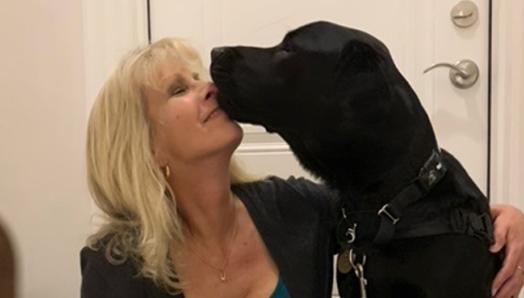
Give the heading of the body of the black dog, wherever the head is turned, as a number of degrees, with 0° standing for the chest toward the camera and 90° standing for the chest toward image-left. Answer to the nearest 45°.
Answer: approximately 90°

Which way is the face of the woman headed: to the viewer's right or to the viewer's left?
to the viewer's right

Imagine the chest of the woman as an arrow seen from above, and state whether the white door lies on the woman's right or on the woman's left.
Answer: on the woman's left

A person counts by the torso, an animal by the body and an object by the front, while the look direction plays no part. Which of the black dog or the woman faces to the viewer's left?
the black dog

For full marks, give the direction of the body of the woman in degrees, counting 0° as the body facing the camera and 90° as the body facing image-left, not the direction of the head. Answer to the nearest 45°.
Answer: approximately 315°

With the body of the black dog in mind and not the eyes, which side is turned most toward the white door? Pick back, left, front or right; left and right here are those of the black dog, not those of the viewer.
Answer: right

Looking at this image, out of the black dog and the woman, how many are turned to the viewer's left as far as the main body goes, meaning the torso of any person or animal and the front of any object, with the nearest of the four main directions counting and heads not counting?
1
